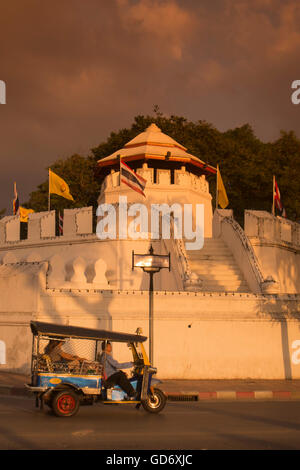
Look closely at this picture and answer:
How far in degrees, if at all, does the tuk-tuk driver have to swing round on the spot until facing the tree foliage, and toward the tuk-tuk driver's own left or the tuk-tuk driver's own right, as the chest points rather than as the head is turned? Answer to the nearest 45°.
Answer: approximately 90° to the tuk-tuk driver's own left

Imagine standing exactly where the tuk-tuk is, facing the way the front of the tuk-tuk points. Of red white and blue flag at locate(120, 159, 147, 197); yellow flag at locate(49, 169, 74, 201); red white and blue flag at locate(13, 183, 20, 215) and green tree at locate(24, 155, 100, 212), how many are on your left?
4

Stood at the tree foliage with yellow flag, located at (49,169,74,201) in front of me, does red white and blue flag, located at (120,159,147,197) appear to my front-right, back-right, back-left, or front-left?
front-left

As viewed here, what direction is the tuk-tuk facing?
to the viewer's right

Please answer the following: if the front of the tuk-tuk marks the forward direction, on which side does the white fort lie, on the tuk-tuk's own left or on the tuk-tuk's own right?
on the tuk-tuk's own left

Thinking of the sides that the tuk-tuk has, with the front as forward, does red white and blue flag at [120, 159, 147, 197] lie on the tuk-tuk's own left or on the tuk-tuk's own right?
on the tuk-tuk's own left

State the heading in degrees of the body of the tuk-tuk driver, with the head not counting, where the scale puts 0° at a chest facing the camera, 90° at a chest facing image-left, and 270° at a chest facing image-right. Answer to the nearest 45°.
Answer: approximately 270°

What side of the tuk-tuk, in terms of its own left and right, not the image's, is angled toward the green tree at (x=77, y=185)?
left

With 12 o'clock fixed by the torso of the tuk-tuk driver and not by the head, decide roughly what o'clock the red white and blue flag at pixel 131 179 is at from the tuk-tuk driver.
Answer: The red white and blue flag is roughly at 9 o'clock from the tuk-tuk driver.

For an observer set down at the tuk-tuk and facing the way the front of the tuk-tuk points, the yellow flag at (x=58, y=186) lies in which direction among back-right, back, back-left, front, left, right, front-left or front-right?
left
